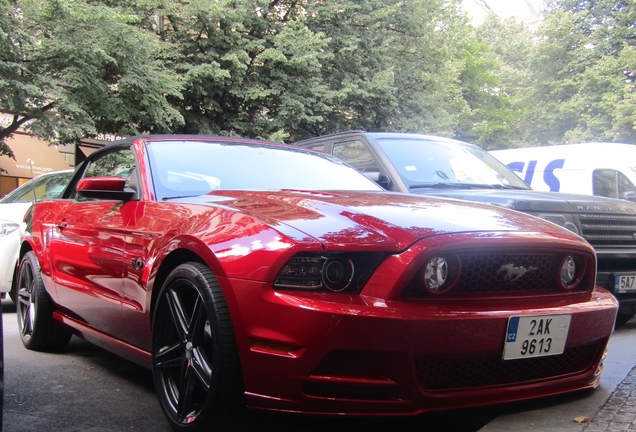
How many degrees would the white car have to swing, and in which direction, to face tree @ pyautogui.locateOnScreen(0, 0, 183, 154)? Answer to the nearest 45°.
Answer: approximately 135° to its right

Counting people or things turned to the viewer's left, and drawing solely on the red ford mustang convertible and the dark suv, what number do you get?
0

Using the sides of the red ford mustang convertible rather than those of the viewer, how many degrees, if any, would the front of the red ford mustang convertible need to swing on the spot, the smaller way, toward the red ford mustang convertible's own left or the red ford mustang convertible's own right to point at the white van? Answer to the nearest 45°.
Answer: approximately 90° to the red ford mustang convertible's own left

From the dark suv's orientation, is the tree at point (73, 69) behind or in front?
behind

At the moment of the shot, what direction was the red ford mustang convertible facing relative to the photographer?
facing the viewer and to the right of the viewer

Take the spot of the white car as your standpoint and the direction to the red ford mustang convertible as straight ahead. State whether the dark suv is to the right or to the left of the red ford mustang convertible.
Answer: left

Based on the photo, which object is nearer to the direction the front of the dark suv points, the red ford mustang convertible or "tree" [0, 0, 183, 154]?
the red ford mustang convertible

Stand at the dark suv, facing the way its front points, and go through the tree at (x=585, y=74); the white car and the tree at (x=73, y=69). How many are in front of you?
0

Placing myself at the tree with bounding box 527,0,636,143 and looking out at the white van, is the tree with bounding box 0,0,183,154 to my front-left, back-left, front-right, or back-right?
front-right

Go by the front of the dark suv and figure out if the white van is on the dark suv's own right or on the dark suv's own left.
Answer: on the dark suv's own left

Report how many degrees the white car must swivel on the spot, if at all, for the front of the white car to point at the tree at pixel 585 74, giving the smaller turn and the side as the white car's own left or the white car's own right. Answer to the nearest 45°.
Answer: approximately 180°

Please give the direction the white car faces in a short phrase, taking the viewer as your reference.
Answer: facing the viewer and to the left of the viewer

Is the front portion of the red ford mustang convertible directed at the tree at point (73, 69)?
no

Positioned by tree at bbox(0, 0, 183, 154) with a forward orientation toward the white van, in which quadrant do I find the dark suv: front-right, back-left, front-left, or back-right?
front-right

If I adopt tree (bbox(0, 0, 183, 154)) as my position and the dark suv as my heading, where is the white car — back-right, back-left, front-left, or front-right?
front-right

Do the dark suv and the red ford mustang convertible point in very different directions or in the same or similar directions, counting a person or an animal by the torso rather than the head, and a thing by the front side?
same or similar directions

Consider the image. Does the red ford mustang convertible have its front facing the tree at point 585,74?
no

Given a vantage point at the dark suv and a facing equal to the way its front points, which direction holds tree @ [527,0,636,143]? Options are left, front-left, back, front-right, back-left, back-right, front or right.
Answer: back-left

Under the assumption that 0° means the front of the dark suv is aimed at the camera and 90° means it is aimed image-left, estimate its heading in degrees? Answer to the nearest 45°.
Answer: approximately 315°

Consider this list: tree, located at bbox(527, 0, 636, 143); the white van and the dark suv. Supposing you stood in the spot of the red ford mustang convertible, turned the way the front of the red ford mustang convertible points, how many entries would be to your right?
0

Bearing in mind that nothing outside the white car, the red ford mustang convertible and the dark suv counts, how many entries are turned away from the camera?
0

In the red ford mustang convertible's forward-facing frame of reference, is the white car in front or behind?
behind
